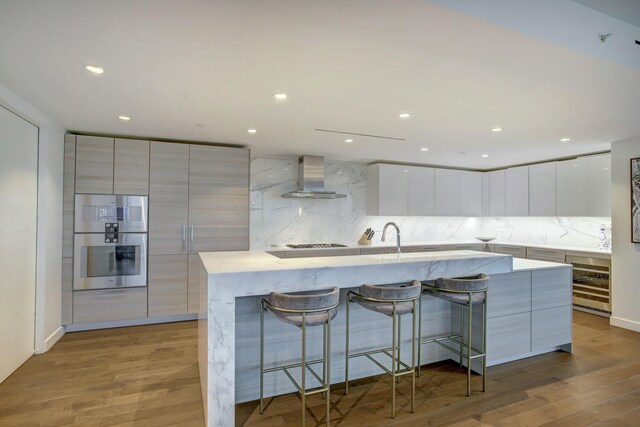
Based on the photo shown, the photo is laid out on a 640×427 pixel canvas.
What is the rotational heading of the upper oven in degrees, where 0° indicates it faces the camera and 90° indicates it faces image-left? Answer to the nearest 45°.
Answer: approximately 0°

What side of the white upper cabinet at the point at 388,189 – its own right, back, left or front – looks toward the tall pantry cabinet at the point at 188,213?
right

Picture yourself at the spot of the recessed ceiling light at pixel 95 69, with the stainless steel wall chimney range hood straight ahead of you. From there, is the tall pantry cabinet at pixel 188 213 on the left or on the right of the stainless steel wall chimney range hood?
left

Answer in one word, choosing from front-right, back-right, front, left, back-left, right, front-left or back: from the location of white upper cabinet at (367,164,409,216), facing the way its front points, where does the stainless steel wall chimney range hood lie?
right

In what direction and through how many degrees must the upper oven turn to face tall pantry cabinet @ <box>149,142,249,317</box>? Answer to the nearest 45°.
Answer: approximately 90° to its left

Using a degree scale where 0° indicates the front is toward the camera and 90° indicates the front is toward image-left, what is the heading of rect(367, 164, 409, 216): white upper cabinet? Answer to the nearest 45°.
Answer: approximately 315°

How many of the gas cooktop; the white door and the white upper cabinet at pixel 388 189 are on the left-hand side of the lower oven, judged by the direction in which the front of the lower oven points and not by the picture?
2

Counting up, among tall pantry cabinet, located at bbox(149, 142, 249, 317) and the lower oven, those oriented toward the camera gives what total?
2

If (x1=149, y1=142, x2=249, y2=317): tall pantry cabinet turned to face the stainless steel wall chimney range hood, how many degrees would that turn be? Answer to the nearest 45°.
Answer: approximately 90° to its left

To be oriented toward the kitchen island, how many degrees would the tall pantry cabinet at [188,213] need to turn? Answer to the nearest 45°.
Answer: approximately 45° to its left

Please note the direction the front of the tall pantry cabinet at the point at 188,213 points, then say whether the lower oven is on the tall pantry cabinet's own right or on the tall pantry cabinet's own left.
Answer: on the tall pantry cabinet's own right
